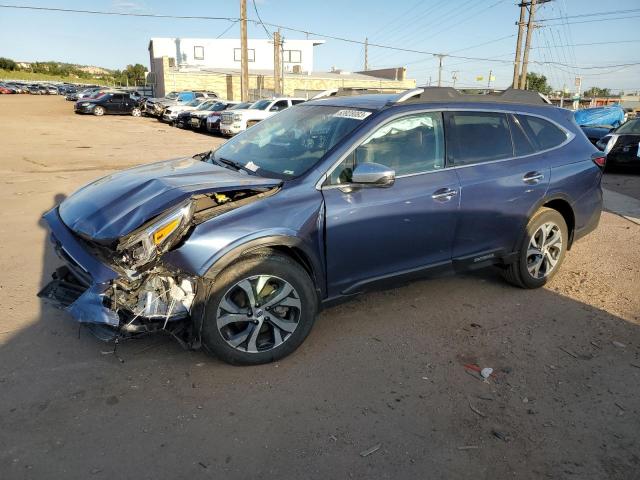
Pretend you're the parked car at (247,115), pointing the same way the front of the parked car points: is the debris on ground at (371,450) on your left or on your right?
on your left

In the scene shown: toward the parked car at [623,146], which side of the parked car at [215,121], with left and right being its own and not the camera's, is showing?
left

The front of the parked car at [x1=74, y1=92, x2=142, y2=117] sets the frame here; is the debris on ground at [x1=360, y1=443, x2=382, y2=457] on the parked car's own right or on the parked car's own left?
on the parked car's own left

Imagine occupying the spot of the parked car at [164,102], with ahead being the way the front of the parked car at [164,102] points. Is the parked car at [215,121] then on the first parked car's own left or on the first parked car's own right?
on the first parked car's own left

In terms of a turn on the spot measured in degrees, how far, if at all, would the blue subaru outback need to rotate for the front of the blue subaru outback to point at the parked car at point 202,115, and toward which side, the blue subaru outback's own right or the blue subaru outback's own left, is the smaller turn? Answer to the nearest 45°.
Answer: approximately 135° to the blue subaru outback's own right

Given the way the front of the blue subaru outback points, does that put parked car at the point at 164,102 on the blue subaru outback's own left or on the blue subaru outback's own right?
on the blue subaru outback's own right

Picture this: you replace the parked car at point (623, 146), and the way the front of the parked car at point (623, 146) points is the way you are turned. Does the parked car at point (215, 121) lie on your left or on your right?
on your right

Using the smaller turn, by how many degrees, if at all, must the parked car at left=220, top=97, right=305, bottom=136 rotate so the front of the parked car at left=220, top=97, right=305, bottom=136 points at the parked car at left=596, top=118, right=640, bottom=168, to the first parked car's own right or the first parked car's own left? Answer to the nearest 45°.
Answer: approximately 90° to the first parked car's own left

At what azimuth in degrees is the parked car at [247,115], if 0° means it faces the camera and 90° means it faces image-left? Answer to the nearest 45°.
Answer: approximately 45°
